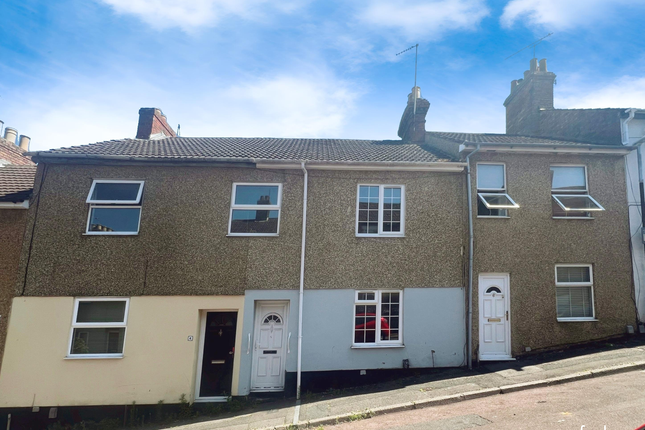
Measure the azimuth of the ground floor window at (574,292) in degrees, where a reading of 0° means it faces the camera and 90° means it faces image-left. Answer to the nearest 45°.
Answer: approximately 0°

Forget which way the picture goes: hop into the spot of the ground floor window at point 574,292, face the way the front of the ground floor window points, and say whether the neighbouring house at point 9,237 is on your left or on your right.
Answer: on your right
